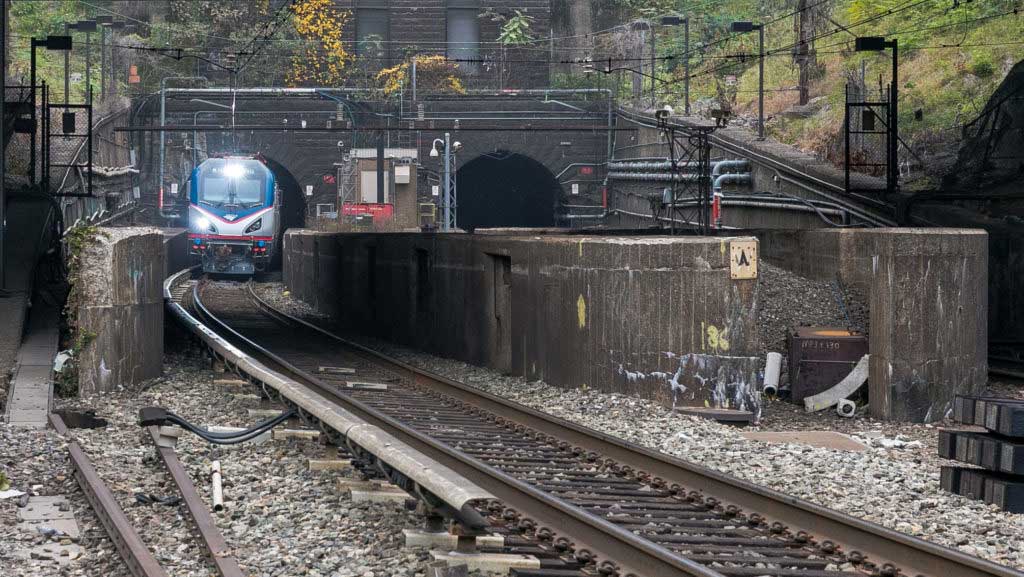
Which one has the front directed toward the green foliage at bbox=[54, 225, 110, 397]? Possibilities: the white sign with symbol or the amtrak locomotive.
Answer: the amtrak locomotive

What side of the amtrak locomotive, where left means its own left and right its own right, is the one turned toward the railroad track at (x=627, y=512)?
front

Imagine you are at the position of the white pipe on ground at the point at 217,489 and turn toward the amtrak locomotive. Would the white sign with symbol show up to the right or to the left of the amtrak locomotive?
right

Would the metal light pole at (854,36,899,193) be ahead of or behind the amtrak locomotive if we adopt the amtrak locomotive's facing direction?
ahead

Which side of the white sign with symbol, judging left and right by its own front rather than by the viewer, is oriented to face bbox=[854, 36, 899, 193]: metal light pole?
back

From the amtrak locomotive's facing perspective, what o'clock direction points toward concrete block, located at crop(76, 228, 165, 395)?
The concrete block is roughly at 12 o'clock from the amtrak locomotive.

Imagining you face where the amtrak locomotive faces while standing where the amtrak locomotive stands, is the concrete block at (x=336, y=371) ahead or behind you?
ahead

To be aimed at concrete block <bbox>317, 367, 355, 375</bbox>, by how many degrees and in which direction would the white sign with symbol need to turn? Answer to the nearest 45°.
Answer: approximately 135° to its right

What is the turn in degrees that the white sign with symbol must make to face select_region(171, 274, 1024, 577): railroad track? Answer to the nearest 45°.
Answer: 0° — it already faces it

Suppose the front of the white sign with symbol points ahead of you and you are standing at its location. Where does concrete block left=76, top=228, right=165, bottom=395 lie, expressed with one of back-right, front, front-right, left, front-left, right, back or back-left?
right

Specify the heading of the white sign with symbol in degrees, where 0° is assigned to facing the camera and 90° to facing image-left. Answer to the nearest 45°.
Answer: approximately 0°

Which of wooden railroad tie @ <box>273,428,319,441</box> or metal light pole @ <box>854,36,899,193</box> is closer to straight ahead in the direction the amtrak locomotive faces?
the wooden railroad tie

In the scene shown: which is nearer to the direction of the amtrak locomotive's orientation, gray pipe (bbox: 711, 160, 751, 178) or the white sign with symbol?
the white sign with symbol
